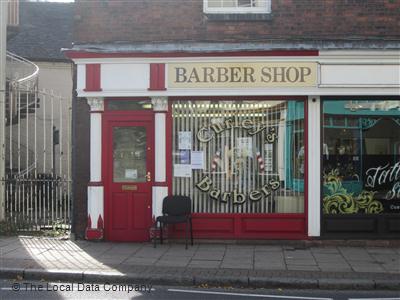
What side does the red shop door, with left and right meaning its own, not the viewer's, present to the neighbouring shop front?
left

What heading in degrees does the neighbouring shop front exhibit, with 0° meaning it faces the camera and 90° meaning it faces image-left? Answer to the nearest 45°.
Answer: approximately 0°

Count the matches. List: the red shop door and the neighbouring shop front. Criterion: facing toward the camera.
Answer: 2

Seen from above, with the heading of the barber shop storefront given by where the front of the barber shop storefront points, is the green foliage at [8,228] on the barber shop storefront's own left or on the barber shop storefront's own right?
on the barber shop storefront's own right

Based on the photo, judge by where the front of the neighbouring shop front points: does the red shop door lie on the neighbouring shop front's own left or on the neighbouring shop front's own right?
on the neighbouring shop front's own right

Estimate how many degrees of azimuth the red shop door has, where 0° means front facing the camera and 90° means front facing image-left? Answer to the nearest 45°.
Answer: approximately 0°

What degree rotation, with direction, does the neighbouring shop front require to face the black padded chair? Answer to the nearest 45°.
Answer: approximately 90° to its right

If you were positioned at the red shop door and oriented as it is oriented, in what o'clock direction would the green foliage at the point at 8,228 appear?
The green foliage is roughly at 4 o'clock from the red shop door.
